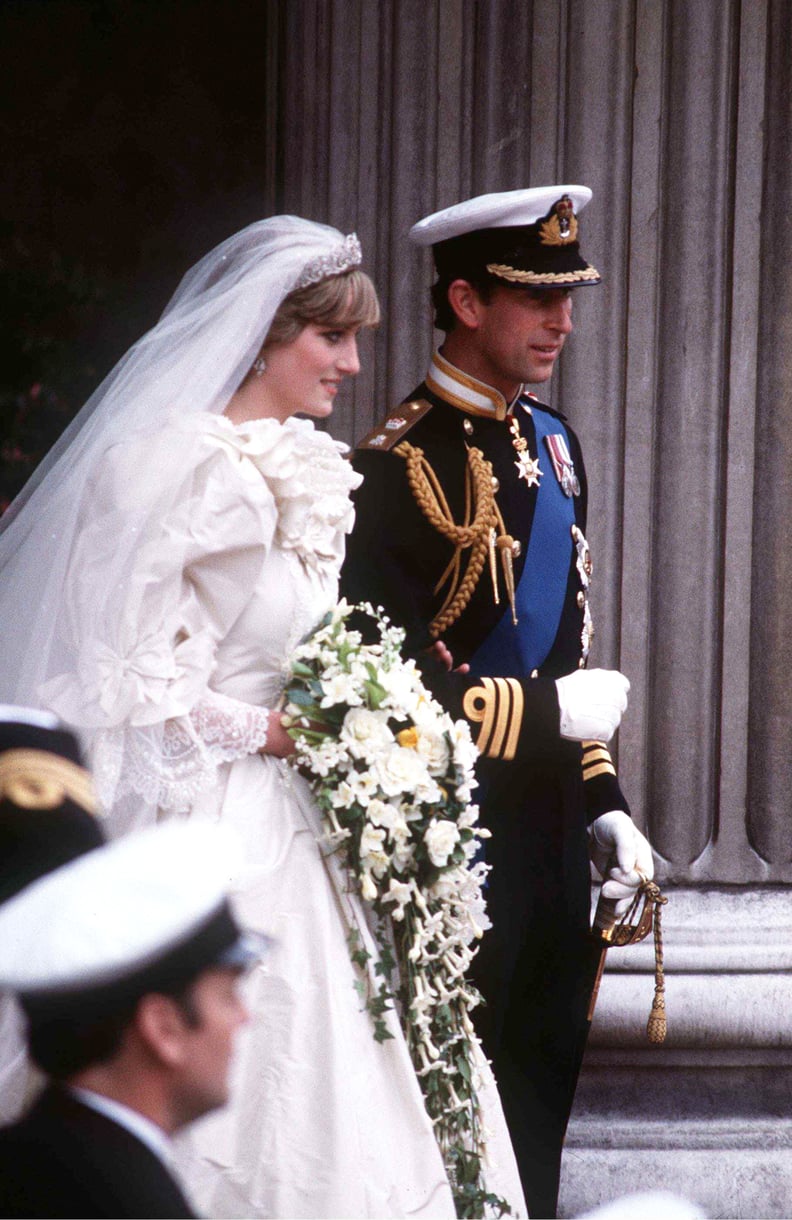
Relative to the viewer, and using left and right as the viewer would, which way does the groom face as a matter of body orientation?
facing the viewer and to the right of the viewer

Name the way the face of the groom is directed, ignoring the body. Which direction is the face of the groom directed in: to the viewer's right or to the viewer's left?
to the viewer's right

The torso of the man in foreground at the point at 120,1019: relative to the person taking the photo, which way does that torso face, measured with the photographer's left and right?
facing away from the viewer and to the right of the viewer

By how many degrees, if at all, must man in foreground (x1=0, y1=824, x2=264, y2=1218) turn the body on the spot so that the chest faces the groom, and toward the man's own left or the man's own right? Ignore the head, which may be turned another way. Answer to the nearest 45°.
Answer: approximately 45° to the man's own left

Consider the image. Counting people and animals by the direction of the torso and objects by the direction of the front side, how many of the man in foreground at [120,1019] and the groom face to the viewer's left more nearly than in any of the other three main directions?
0

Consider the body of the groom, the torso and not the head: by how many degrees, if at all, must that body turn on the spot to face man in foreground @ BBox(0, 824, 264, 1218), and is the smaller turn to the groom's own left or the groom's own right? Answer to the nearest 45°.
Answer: approximately 45° to the groom's own right

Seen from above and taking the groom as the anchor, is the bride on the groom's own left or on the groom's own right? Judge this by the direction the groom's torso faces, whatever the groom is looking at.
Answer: on the groom's own right

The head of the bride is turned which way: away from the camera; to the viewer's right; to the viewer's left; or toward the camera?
to the viewer's right

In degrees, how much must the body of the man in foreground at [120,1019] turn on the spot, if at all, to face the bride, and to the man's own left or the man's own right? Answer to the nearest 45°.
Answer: approximately 45° to the man's own left
